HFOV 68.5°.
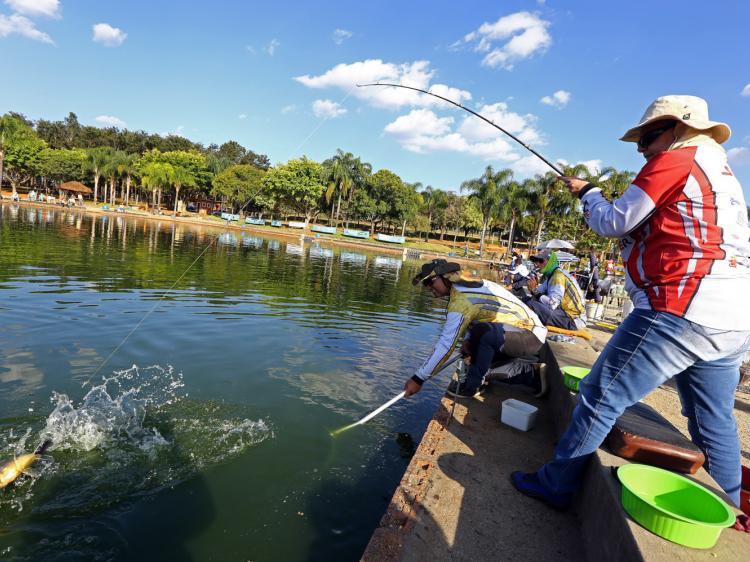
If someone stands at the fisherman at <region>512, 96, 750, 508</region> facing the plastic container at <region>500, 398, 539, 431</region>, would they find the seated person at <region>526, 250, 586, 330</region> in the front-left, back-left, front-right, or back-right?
front-right

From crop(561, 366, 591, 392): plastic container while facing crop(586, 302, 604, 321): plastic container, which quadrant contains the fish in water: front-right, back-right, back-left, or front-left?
back-left

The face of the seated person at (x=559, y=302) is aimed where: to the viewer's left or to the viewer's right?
to the viewer's left

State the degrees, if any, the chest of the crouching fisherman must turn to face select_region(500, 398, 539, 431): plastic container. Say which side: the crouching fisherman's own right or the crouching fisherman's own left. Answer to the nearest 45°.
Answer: approximately 135° to the crouching fisherman's own left

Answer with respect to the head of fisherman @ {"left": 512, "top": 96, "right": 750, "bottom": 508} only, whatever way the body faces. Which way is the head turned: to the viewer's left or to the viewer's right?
to the viewer's left

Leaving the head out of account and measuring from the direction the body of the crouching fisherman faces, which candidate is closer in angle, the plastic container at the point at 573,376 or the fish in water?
the fish in water

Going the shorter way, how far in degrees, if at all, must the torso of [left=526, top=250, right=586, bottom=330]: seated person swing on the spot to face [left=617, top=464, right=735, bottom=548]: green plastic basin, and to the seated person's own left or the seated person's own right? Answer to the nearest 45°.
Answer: approximately 90° to the seated person's own left

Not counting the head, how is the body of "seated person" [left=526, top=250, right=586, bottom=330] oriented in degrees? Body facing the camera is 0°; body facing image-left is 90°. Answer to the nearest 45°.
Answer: approximately 90°

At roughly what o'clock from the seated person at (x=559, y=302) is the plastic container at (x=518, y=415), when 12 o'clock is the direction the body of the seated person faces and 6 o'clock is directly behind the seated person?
The plastic container is roughly at 9 o'clock from the seated person.

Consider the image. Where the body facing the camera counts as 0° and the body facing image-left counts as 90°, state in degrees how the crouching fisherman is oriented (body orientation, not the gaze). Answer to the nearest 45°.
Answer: approximately 90°
